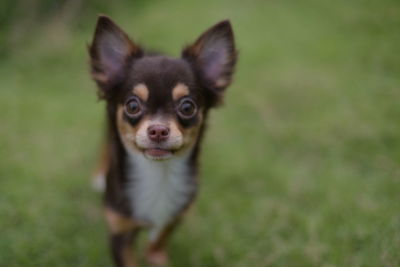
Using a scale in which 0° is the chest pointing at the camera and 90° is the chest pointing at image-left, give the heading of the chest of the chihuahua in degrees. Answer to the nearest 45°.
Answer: approximately 0°
